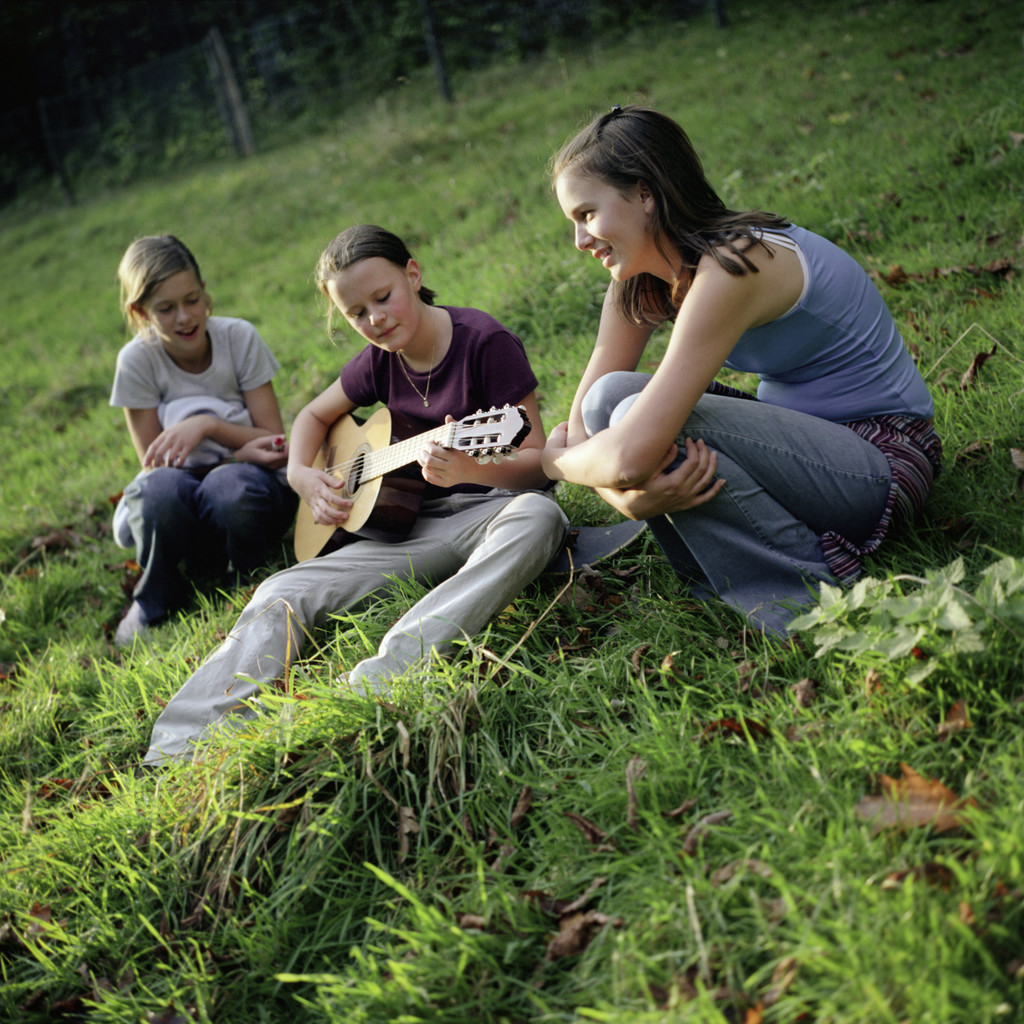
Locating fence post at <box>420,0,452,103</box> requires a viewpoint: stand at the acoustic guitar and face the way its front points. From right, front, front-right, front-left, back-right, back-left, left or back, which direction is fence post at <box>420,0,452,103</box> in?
back-right

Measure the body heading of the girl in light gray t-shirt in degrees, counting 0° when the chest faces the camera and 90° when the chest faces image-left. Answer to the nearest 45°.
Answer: approximately 0°

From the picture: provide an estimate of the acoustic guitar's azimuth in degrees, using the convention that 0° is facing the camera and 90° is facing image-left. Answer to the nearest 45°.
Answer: approximately 45°

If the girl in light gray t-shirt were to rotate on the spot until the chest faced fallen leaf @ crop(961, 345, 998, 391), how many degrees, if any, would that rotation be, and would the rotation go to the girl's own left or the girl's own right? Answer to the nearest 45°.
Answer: approximately 45° to the girl's own left

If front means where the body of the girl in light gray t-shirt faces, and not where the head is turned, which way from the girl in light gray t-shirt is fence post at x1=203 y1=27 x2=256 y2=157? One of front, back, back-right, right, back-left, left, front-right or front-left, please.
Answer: back

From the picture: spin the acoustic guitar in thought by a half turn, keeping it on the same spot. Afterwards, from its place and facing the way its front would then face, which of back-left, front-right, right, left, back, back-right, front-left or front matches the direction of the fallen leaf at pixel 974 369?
front-right

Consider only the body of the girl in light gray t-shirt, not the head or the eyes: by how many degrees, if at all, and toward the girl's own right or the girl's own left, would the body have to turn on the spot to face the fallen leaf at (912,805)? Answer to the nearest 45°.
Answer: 0° — they already face it

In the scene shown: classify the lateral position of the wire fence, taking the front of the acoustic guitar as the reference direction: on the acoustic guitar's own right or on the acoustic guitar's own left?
on the acoustic guitar's own right

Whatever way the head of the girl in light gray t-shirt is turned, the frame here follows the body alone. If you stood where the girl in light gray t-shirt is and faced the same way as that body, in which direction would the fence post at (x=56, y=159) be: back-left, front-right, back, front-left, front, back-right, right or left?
back
